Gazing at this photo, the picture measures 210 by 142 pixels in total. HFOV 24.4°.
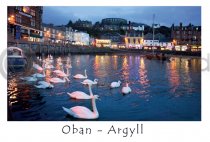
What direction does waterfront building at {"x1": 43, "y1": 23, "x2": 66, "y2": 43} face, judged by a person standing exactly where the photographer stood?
facing the viewer and to the right of the viewer

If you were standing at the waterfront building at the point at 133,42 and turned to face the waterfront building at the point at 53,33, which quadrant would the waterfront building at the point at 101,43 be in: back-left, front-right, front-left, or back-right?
front-right

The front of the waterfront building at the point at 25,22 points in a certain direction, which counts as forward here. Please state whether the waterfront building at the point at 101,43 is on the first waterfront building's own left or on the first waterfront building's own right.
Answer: on the first waterfront building's own left

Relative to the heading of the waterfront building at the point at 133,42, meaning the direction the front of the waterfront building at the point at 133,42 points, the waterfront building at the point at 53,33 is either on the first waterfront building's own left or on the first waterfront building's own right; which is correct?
on the first waterfront building's own right

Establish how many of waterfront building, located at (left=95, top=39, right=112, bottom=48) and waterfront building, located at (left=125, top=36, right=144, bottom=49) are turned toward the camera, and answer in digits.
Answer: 2

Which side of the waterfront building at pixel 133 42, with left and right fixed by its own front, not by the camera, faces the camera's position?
front

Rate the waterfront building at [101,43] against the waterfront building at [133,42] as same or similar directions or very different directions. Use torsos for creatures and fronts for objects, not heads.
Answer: same or similar directions
